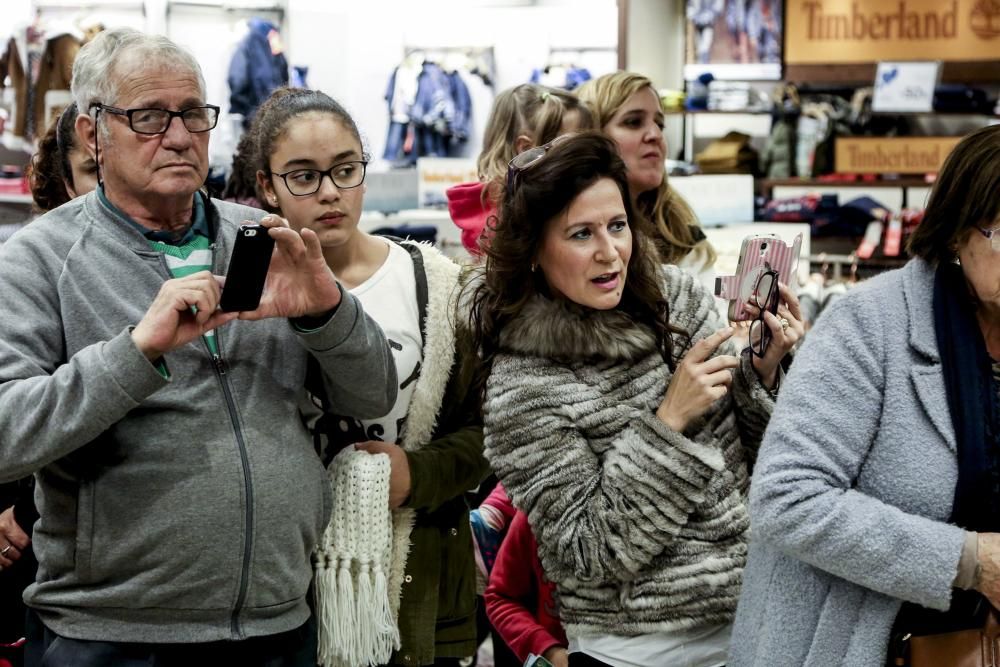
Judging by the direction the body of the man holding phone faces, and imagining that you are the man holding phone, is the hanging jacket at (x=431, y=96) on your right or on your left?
on your left

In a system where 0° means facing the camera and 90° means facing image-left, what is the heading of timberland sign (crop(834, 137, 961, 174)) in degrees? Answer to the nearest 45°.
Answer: approximately 0°

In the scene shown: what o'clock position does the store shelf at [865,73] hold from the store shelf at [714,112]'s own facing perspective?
the store shelf at [865,73] is roughly at 9 o'clock from the store shelf at [714,112].

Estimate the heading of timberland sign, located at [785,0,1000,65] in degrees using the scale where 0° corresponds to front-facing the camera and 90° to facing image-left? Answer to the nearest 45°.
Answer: approximately 0°

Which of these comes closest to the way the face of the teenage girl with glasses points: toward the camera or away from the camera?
toward the camera

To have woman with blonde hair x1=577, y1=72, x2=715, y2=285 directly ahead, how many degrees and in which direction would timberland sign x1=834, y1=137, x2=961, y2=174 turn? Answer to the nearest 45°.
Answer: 0° — it already faces them

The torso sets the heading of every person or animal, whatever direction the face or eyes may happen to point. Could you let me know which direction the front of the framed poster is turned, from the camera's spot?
facing the viewer

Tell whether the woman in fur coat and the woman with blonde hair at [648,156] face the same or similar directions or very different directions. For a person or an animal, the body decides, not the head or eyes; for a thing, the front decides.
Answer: same or similar directions

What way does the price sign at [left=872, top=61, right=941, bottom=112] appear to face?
toward the camera

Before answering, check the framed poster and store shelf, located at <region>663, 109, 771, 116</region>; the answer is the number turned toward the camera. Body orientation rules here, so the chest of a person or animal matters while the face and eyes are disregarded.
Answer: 2

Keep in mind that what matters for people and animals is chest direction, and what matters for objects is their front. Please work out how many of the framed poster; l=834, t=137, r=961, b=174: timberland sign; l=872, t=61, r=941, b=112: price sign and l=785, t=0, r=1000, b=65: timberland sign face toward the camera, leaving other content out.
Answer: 4

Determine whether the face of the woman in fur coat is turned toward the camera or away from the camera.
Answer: toward the camera
